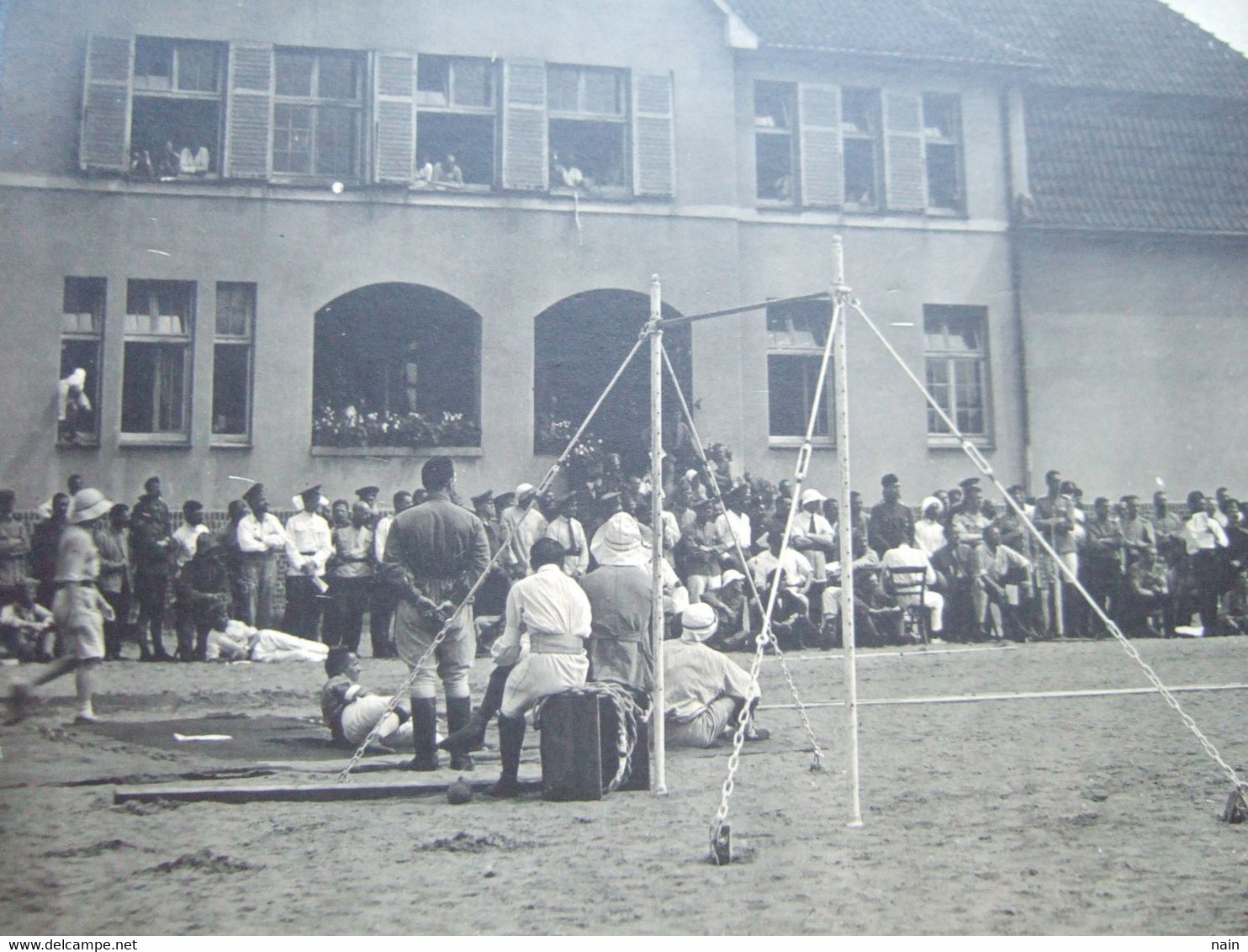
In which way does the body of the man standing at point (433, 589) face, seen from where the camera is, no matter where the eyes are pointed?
away from the camera

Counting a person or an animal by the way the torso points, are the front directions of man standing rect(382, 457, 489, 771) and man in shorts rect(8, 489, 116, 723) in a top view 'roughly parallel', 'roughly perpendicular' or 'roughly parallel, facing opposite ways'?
roughly perpendicular

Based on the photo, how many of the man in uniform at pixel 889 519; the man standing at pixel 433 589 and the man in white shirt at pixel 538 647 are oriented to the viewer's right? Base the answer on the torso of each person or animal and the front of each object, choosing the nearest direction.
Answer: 0

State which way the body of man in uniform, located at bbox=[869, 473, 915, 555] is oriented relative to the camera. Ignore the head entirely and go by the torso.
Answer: toward the camera

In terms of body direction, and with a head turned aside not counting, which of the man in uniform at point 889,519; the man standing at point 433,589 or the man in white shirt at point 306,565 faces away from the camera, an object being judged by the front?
the man standing

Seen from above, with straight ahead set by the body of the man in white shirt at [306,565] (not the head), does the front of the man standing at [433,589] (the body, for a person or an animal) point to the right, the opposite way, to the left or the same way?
the opposite way

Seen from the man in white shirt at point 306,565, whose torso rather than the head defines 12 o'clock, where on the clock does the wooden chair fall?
The wooden chair is roughly at 9 o'clock from the man in white shirt.

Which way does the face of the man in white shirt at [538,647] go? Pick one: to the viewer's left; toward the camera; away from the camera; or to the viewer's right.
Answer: away from the camera

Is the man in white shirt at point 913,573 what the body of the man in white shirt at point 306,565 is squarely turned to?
no

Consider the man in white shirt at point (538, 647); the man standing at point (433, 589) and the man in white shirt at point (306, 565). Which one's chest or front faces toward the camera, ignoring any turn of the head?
the man in white shirt at point (306, 565)

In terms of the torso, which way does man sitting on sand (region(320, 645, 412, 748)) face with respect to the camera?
to the viewer's right

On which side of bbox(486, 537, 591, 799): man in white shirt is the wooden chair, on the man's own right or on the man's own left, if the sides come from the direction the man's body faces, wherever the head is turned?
on the man's own right
